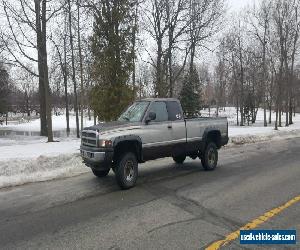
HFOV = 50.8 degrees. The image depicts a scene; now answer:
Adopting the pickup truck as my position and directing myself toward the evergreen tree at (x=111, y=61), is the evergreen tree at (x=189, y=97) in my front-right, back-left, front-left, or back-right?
front-right

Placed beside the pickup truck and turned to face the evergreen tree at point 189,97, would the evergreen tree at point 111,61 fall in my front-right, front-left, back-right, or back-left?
front-left

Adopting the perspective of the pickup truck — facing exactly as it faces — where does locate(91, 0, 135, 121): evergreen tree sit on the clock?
The evergreen tree is roughly at 4 o'clock from the pickup truck.

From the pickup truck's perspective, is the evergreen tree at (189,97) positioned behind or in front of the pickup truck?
behind
